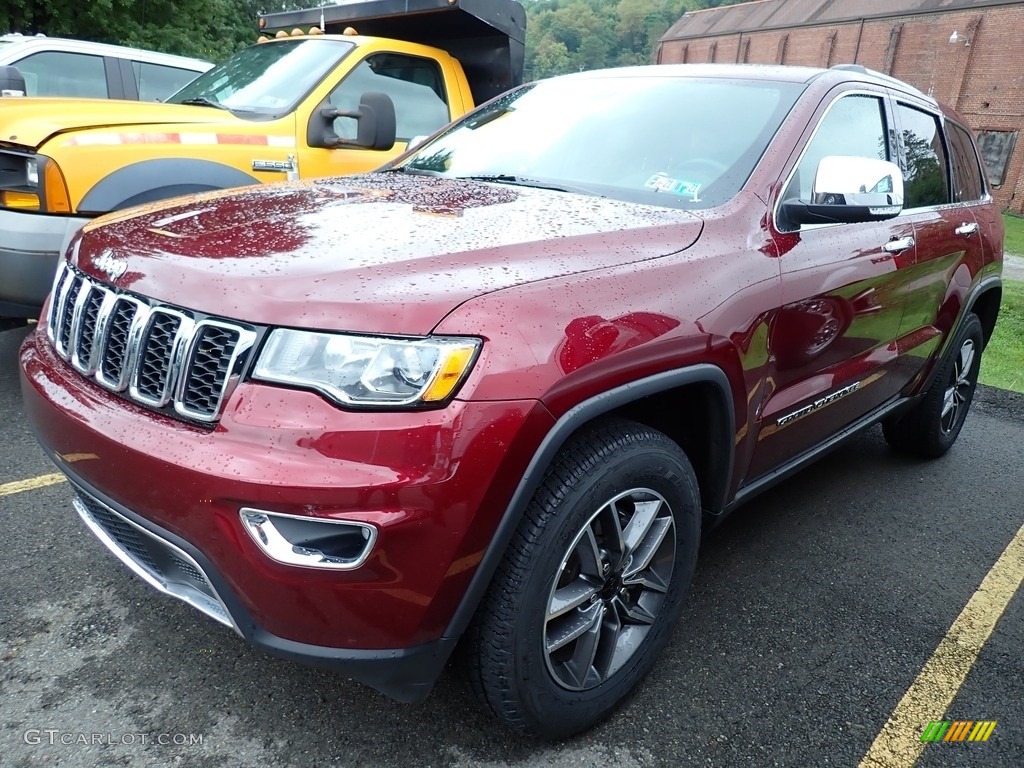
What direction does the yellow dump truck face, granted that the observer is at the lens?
facing the viewer and to the left of the viewer

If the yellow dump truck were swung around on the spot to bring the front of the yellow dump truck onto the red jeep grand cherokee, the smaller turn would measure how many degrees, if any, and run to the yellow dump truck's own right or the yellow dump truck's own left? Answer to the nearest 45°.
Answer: approximately 45° to the yellow dump truck's own left

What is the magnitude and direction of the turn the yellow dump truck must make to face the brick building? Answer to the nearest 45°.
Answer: approximately 180°

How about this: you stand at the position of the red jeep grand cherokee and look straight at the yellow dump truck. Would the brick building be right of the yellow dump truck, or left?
right

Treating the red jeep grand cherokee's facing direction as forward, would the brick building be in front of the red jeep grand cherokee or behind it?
behind

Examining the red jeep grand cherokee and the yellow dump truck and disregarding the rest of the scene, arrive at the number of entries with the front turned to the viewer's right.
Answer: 0

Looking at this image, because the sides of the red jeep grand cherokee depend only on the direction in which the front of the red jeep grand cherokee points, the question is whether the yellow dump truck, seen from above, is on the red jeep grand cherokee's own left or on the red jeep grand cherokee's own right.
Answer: on the red jeep grand cherokee's own right

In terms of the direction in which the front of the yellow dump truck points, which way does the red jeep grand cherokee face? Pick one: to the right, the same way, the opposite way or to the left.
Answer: the same way

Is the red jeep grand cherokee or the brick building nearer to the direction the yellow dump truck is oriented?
the red jeep grand cherokee
